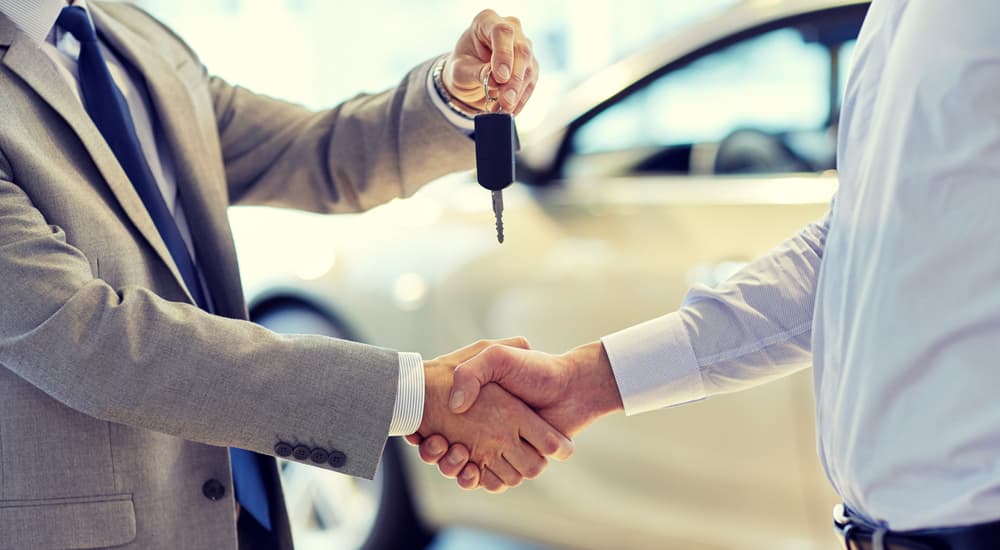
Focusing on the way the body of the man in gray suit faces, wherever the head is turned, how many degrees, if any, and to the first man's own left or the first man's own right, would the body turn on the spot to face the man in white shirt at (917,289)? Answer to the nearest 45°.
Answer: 0° — they already face them

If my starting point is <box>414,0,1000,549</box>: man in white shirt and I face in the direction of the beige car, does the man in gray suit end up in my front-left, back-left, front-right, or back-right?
front-left

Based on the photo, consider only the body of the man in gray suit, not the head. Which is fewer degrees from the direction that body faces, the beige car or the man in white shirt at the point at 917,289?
the man in white shirt

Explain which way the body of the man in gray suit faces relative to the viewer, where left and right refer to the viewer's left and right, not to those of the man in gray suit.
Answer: facing the viewer and to the right of the viewer

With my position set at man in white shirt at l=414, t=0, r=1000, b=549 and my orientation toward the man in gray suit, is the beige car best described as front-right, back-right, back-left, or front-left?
front-right

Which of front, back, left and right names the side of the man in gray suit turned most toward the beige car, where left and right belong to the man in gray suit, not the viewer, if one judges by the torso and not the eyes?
left
